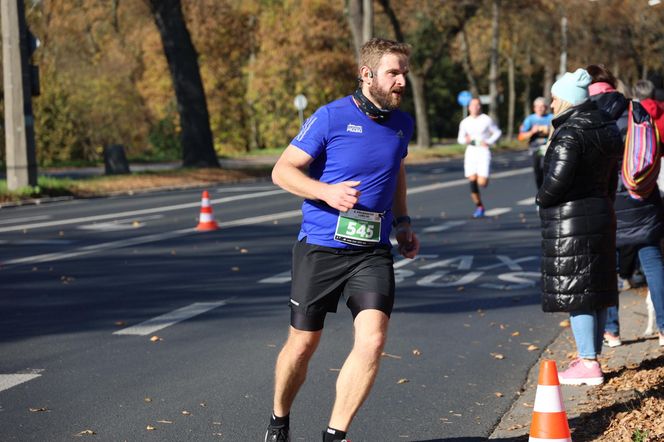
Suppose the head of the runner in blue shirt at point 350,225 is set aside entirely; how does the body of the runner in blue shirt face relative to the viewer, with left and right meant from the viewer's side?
facing the viewer and to the right of the viewer

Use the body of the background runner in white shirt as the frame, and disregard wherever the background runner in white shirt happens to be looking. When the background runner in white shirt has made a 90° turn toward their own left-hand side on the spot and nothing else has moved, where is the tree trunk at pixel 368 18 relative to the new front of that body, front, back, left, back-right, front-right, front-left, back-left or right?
left

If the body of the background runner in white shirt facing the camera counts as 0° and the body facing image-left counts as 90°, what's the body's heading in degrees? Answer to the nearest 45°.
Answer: approximately 0°

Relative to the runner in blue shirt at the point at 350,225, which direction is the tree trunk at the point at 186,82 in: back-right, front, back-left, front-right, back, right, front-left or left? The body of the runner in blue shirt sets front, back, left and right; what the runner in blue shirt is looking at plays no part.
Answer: back-left

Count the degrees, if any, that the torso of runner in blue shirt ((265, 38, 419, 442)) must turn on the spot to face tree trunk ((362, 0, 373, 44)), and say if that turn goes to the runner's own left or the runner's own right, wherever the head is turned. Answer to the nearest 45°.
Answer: approximately 135° to the runner's own left

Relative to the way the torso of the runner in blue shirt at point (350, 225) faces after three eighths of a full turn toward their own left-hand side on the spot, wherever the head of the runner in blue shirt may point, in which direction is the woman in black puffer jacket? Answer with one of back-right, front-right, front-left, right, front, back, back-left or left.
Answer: front-right

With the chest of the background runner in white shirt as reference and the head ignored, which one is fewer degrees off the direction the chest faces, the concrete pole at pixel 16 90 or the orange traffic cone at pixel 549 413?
the orange traffic cone

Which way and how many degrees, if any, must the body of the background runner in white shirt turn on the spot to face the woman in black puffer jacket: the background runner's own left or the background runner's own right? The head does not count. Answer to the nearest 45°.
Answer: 0° — they already face them

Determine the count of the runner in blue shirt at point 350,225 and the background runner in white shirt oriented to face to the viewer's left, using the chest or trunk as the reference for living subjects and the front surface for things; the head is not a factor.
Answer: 0

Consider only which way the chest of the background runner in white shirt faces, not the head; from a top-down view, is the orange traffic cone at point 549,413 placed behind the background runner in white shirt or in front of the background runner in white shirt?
in front

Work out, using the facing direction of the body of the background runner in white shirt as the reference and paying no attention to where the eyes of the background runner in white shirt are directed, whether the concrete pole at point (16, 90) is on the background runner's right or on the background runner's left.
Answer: on the background runner's right

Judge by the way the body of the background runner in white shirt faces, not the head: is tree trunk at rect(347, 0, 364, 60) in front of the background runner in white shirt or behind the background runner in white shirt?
behind

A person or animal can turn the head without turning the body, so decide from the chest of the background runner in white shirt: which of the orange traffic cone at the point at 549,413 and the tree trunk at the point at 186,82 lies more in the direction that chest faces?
the orange traffic cone

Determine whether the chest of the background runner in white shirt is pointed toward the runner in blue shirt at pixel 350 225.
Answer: yes

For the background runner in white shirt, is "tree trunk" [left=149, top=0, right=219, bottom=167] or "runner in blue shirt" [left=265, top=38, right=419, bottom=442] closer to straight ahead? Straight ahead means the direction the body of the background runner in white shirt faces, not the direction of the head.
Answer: the runner in blue shirt
